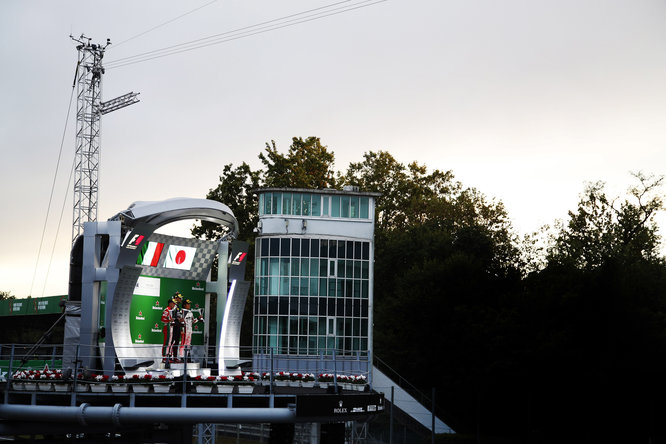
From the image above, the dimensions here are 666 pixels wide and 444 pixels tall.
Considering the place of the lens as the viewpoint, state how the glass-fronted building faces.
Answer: facing the viewer

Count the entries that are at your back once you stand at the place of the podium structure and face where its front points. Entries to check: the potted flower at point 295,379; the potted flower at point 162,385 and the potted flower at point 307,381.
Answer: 0

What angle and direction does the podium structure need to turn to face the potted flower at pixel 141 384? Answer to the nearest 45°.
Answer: approximately 45° to its right

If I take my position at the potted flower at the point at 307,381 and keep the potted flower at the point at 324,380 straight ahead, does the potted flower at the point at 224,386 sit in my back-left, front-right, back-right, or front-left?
back-right

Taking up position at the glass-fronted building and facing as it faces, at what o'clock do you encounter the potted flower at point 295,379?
The potted flower is roughly at 12 o'clock from the glass-fronted building.

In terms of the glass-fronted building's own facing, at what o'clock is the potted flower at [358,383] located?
The potted flower is roughly at 12 o'clock from the glass-fronted building.

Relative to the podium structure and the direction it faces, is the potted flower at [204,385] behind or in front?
in front

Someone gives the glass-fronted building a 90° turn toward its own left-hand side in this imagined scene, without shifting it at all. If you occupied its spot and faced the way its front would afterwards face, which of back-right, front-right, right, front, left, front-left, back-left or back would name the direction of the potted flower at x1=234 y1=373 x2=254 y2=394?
right

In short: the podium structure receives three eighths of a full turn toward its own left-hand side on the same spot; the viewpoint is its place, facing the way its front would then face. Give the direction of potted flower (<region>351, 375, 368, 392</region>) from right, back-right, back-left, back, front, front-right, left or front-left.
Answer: right

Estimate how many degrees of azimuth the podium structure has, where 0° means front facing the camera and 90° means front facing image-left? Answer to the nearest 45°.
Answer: approximately 315°

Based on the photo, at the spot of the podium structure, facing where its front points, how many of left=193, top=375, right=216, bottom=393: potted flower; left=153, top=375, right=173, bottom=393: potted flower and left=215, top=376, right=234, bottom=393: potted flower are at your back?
0

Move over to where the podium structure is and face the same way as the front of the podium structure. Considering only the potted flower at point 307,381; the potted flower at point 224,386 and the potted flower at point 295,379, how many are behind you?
0

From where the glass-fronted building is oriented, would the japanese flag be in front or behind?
in front

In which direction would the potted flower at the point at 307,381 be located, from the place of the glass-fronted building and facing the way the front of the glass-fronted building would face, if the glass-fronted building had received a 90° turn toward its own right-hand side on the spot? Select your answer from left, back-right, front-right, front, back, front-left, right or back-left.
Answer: left

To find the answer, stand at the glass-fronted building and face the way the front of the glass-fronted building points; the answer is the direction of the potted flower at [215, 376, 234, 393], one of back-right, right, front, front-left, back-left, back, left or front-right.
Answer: front

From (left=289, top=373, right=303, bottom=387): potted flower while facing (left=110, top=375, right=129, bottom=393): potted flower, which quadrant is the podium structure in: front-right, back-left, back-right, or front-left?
front-right

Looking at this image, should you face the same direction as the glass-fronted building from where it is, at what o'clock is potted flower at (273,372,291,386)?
The potted flower is roughly at 12 o'clock from the glass-fronted building.

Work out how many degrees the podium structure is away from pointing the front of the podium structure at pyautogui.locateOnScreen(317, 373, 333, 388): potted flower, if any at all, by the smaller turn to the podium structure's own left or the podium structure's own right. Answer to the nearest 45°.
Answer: approximately 45° to the podium structure's own left

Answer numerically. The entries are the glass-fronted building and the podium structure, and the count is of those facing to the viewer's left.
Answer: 0

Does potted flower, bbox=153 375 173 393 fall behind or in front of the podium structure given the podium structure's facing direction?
in front
